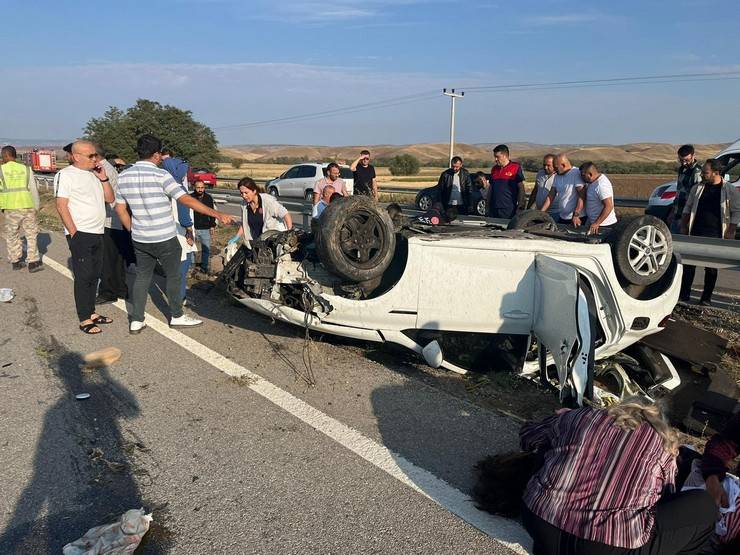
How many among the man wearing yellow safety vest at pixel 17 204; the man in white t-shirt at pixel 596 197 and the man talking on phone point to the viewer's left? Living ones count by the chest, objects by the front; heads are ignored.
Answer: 1

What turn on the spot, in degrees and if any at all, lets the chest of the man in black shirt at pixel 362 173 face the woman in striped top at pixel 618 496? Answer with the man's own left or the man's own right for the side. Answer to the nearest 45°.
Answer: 0° — they already face them

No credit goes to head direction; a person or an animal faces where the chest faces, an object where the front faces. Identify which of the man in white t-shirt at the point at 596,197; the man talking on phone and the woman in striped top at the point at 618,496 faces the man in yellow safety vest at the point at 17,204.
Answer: the man in white t-shirt

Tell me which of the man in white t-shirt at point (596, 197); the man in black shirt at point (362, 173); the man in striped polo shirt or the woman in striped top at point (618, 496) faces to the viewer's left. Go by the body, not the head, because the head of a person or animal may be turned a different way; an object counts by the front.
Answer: the man in white t-shirt

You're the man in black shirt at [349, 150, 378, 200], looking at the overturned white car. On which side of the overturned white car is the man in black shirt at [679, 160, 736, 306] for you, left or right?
left

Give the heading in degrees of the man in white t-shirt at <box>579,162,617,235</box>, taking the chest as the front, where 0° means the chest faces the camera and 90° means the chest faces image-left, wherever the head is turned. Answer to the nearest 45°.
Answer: approximately 90°

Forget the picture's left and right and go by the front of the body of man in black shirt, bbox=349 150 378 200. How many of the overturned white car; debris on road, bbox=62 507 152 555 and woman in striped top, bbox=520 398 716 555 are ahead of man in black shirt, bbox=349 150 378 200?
3

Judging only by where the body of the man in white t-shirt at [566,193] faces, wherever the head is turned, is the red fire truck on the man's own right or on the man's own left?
on the man's own right
